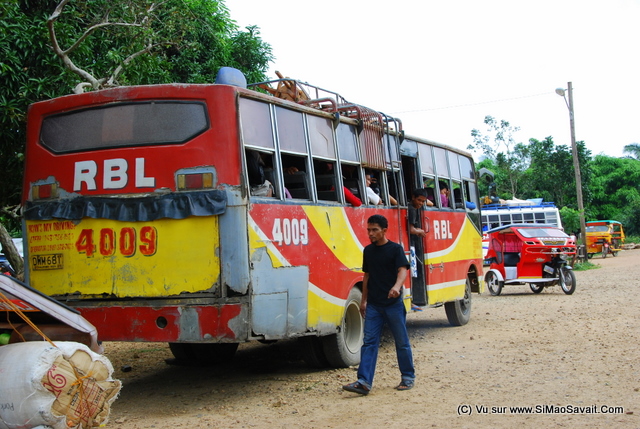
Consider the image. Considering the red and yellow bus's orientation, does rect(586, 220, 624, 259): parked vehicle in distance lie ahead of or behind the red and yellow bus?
ahead

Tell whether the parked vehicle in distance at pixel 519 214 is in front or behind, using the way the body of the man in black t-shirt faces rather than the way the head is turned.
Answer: behind

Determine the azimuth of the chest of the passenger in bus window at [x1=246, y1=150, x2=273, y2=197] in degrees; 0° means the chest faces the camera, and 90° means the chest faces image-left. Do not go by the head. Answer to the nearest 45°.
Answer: approximately 225°

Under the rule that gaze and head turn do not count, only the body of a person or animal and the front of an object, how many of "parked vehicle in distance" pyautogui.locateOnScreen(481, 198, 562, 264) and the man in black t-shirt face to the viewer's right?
1

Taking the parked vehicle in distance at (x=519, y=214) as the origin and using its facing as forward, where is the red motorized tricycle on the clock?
The red motorized tricycle is roughly at 3 o'clock from the parked vehicle in distance.

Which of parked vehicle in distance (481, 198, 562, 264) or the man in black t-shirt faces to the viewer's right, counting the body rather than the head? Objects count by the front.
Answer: the parked vehicle in distance

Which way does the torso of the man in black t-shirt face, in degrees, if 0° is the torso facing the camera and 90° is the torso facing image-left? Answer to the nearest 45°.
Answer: approximately 45°

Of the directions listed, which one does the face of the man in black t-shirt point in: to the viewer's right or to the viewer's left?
to the viewer's left

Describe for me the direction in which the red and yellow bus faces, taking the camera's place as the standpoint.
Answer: facing away from the viewer and to the right of the viewer

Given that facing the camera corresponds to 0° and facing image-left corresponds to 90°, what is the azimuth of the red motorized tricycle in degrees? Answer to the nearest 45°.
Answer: approximately 315°

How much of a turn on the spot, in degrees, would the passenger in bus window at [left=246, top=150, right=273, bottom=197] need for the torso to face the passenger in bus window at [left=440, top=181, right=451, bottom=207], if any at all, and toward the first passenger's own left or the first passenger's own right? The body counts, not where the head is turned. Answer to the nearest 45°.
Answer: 0° — they already face them
